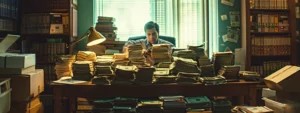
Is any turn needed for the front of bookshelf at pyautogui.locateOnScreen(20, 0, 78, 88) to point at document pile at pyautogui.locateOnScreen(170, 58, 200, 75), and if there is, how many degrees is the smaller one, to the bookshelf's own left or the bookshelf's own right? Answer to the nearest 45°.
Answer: approximately 45° to the bookshelf's own left

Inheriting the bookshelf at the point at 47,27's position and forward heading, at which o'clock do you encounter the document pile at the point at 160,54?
The document pile is roughly at 11 o'clock from the bookshelf.

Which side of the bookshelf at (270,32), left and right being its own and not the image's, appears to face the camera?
front

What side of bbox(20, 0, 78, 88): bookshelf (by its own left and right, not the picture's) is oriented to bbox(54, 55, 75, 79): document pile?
front

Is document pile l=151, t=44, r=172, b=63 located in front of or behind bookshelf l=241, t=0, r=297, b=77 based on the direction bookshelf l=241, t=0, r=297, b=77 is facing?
in front

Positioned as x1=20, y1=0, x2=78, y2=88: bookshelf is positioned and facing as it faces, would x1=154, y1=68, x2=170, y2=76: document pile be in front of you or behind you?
in front
